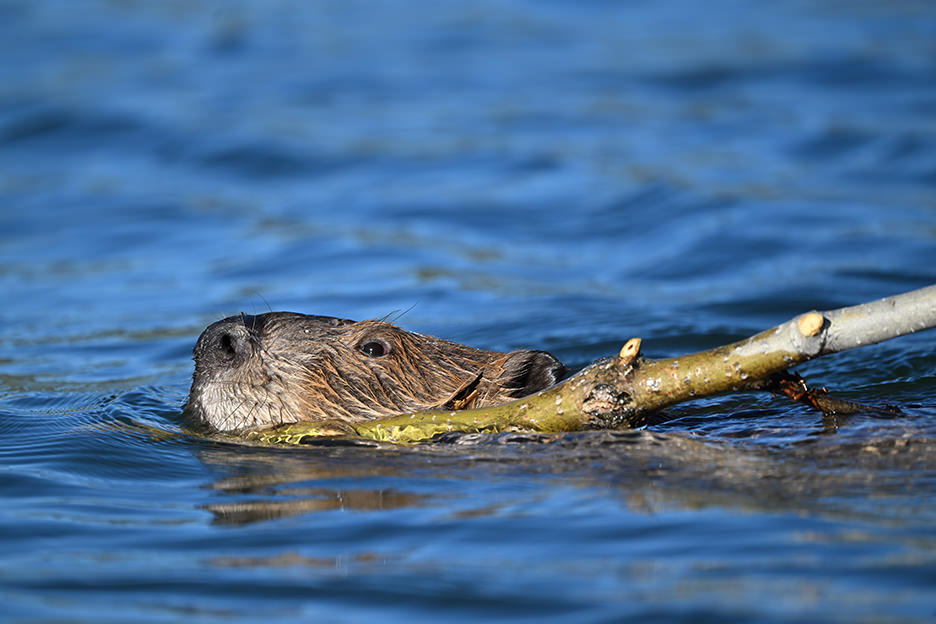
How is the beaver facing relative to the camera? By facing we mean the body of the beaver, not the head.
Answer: to the viewer's left
